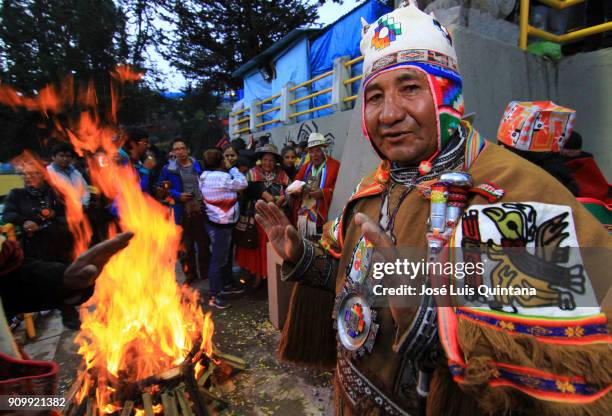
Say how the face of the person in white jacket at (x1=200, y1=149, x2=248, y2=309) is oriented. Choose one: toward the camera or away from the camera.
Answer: away from the camera

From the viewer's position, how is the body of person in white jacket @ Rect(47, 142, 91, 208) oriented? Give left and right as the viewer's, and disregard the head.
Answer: facing the viewer

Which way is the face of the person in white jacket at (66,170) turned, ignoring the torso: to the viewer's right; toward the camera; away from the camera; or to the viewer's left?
toward the camera

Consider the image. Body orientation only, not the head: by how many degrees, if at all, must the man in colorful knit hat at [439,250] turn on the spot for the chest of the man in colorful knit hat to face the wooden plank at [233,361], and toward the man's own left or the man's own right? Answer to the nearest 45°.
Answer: approximately 90° to the man's own right

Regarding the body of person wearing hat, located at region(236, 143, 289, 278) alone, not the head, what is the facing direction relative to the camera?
toward the camera

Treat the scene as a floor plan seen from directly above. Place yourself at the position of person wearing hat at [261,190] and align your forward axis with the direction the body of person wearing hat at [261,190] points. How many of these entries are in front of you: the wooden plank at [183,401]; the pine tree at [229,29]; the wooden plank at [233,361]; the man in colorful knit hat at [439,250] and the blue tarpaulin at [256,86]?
3

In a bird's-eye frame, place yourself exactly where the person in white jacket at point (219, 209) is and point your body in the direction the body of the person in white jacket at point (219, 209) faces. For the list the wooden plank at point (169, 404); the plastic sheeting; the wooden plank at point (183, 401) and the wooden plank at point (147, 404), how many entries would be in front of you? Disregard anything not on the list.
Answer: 1

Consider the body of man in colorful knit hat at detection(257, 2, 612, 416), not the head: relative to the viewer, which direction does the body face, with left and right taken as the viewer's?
facing the viewer and to the left of the viewer

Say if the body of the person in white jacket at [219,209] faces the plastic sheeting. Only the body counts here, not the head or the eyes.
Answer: yes

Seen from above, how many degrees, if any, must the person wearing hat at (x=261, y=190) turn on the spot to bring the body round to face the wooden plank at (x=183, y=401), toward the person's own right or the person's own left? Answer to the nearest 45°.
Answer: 0° — they already face it

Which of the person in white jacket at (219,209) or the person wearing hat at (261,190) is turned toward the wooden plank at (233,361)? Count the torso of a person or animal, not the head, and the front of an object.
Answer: the person wearing hat

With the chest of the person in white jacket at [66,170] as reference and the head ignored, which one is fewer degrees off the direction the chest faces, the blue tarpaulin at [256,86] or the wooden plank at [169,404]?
the wooden plank

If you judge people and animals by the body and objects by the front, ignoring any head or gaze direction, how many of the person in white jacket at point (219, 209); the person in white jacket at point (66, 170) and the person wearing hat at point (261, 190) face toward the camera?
2

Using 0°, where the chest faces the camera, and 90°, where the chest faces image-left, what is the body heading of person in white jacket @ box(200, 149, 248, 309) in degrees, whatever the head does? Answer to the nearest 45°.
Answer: approximately 225°

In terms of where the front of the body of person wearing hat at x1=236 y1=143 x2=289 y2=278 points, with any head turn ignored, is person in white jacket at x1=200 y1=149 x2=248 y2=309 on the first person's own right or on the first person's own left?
on the first person's own right

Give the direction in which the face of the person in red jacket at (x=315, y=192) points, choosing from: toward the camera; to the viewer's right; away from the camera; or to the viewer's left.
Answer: toward the camera

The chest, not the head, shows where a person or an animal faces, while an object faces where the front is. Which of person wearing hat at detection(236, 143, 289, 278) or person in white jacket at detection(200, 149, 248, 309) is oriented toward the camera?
the person wearing hat

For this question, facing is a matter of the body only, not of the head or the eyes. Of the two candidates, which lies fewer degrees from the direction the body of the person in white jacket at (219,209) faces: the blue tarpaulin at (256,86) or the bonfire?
the blue tarpaulin
